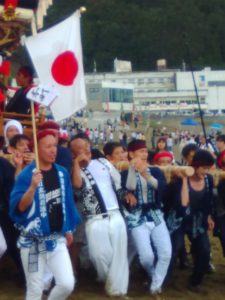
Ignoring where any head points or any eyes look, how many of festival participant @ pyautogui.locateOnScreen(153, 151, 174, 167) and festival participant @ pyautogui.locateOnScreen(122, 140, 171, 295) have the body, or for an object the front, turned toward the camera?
2

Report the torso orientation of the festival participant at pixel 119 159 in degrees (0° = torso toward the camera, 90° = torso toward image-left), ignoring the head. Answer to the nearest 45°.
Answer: approximately 315°

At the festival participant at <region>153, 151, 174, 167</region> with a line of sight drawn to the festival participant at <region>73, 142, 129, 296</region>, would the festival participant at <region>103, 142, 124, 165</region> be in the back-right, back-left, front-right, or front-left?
front-right

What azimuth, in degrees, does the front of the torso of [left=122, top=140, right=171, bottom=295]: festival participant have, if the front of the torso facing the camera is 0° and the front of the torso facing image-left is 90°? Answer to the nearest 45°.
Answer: approximately 0°

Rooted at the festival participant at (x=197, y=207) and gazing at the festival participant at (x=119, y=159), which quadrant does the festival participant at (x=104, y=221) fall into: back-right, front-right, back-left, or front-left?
front-left

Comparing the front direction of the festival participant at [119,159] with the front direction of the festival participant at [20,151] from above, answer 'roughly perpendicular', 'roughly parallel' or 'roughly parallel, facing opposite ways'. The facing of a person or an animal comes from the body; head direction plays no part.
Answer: roughly parallel

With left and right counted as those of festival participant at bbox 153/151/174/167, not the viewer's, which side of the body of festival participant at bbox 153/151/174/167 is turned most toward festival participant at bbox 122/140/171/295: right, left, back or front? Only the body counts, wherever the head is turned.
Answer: front

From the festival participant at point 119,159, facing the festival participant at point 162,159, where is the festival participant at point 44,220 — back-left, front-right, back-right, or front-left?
back-right

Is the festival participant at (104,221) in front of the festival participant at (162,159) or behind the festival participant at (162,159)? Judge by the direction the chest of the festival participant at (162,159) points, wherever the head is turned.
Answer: in front

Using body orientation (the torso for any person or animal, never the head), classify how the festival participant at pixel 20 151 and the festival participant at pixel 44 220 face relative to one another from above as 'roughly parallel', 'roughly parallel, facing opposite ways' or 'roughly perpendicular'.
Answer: roughly parallel

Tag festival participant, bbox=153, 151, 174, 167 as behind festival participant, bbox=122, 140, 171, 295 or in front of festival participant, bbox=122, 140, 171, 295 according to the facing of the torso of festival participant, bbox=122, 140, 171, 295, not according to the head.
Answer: behind
